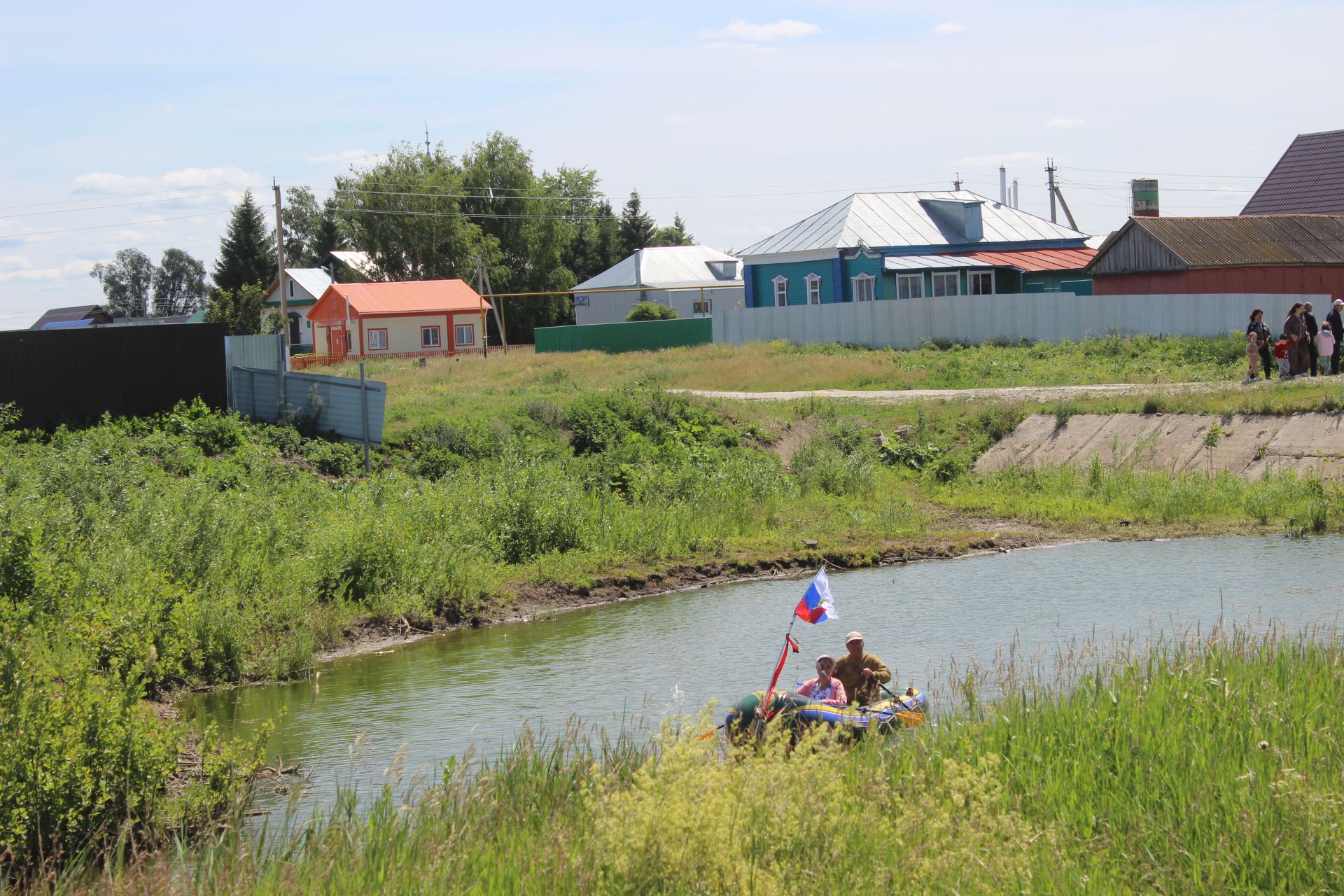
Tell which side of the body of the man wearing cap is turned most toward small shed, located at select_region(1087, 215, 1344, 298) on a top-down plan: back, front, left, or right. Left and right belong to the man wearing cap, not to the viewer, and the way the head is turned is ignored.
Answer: back

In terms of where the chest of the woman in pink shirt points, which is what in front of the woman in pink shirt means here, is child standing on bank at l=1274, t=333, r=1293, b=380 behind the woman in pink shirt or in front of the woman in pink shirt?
behind

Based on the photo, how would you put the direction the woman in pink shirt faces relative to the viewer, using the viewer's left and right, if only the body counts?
facing the viewer and to the left of the viewer

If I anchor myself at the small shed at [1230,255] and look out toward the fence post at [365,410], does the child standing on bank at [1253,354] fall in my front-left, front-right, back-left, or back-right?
front-left

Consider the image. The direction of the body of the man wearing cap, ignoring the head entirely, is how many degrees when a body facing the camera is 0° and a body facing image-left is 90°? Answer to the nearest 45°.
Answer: approximately 0°

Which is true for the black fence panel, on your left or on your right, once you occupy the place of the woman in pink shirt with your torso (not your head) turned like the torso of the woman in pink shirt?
on your right

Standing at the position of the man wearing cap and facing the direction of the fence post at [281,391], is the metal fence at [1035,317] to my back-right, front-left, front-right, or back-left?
front-right

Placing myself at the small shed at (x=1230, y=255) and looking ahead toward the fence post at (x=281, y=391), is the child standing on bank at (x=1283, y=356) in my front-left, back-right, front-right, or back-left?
front-left

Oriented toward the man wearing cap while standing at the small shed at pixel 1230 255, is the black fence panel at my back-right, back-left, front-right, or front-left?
front-right
